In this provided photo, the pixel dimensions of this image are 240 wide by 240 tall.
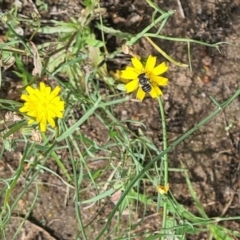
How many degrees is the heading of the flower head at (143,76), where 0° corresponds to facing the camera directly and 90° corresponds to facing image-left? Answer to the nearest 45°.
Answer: approximately 0°
